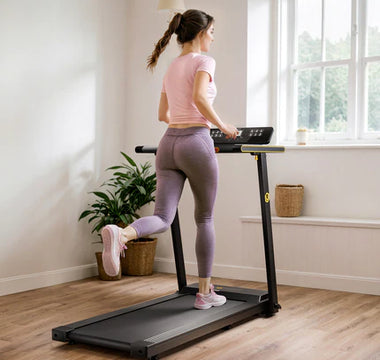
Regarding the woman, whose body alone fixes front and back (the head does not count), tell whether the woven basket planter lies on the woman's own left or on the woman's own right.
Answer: on the woman's own left

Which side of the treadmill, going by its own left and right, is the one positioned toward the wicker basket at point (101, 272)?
left

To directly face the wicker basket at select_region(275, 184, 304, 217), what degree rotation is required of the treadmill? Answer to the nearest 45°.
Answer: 0° — it already faces it

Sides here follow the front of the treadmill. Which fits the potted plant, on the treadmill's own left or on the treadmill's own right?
on the treadmill's own left

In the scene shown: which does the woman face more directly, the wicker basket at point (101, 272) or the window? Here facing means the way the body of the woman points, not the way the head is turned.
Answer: the window

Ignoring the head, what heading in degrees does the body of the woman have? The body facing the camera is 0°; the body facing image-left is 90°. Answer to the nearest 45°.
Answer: approximately 225°

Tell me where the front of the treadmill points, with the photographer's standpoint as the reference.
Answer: facing away from the viewer and to the right of the viewer

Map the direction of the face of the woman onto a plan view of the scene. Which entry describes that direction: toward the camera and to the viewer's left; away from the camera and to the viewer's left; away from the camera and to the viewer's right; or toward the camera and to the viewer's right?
away from the camera and to the viewer's right

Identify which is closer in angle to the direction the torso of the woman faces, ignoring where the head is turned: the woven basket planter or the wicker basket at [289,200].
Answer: the wicker basket

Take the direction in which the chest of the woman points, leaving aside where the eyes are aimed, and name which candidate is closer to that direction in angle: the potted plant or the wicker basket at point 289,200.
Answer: the wicker basket
